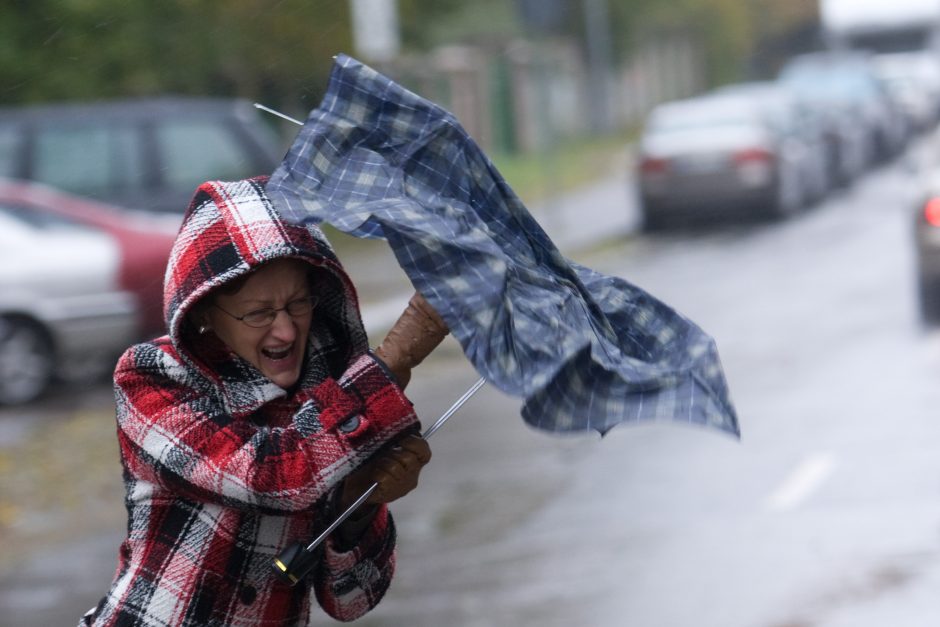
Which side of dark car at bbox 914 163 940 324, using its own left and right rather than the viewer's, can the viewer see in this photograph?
back

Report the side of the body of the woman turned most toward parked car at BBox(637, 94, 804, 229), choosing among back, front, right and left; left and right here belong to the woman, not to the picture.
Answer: left

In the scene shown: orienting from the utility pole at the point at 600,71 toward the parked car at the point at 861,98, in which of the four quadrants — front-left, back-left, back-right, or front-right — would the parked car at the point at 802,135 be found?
front-right

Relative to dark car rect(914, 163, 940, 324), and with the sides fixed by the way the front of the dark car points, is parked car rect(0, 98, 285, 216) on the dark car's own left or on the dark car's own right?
on the dark car's own left

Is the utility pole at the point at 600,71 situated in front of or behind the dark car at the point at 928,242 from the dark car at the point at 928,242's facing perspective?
in front

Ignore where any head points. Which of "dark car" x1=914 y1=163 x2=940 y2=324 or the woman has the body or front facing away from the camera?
the dark car

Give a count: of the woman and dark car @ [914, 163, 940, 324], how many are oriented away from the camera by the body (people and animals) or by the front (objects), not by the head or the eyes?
1

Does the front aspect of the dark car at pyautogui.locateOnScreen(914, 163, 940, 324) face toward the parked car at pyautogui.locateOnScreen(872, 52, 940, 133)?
yes

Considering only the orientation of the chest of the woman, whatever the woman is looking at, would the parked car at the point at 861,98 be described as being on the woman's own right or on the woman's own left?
on the woman's own left

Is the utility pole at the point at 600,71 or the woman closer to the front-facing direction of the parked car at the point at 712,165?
the utility pole

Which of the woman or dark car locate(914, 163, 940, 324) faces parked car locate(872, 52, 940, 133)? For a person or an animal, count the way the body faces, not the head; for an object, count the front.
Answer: the dark car

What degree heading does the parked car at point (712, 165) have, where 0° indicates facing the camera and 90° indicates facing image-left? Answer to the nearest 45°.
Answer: approximately 180°

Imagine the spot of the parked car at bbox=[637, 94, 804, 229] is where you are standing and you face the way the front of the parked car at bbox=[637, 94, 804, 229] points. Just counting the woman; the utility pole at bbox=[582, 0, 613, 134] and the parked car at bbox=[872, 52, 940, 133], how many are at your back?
1

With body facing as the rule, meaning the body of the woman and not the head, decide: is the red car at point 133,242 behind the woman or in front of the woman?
behind

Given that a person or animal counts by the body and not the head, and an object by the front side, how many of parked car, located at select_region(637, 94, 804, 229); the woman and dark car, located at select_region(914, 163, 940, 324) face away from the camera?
2

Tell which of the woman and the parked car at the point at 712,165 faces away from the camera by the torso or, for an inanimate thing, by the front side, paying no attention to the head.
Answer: the parked car

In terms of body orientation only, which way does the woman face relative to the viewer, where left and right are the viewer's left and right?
facing the viewer and to the right of the viewer
